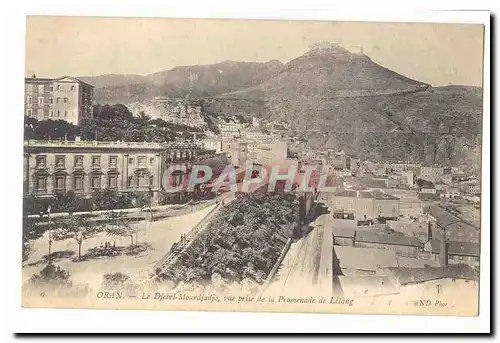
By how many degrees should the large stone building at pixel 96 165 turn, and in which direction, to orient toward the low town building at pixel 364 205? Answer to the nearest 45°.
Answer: approximately 90° to its left

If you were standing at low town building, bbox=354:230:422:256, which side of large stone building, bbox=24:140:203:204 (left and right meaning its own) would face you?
left

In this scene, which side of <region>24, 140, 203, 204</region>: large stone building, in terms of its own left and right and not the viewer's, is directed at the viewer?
front
